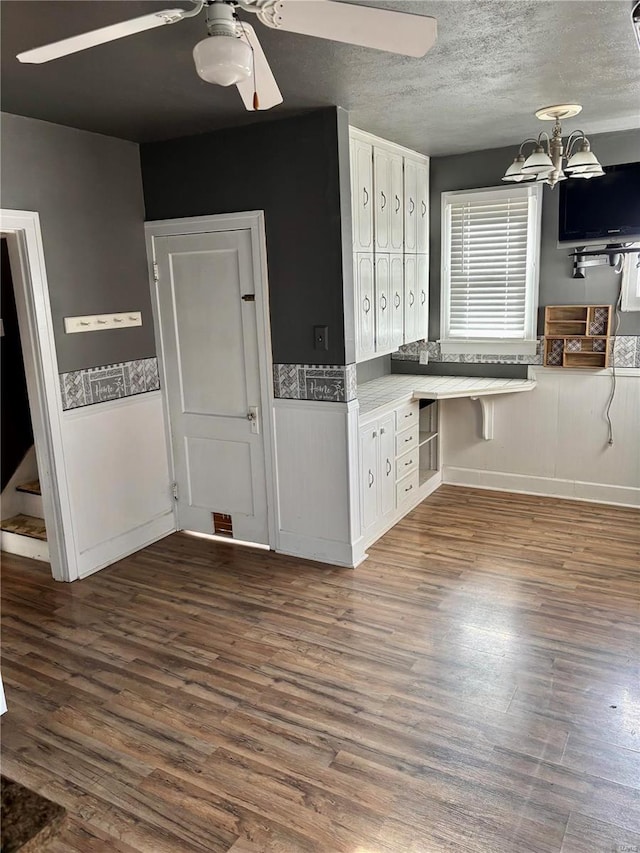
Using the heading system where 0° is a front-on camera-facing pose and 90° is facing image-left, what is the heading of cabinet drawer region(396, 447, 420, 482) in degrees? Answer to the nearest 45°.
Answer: approximately 315°

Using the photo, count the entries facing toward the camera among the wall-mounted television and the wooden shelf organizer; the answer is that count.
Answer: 2

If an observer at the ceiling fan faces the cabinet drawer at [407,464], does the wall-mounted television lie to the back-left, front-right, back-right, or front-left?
front-right

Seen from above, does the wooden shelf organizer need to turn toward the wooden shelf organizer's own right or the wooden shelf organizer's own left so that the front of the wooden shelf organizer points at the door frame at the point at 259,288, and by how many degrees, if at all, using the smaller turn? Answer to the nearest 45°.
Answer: approximately 45° to the wooden shelf organizer's own right

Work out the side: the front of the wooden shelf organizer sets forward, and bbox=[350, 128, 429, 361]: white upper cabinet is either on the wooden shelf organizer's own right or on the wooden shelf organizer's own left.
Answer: on the wooden shelf organizer's own right

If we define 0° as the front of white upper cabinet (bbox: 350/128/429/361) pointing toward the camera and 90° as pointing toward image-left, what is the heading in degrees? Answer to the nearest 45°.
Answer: approximately 315°

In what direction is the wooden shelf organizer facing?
toward the camera

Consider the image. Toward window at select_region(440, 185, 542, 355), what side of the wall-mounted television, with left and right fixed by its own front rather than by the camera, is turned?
right

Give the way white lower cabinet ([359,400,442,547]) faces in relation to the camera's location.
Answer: facing the viewer and to the right of the viewer

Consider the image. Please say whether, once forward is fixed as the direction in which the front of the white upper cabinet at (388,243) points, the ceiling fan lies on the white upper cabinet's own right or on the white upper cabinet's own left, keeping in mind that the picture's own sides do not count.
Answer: on the white upper cabinet's own right

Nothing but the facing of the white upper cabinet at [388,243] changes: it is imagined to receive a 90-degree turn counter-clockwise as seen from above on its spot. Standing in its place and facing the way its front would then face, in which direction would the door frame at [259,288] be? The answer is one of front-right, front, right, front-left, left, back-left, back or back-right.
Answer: back
